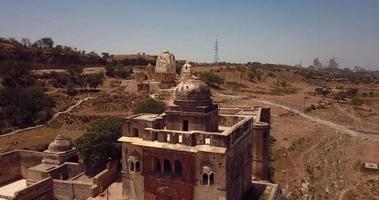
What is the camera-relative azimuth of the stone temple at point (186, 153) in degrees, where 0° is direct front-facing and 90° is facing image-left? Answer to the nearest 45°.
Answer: approximately 0°

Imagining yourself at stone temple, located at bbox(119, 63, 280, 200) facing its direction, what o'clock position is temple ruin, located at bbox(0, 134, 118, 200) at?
The temple ruin is roughly at 4 o'clock from the stone temple.

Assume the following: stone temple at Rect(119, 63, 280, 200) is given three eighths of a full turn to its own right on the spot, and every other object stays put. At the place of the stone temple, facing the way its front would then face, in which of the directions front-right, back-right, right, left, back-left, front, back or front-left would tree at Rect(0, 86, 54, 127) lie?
front

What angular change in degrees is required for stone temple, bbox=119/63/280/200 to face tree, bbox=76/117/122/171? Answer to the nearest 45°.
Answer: approximately 135° to its right
